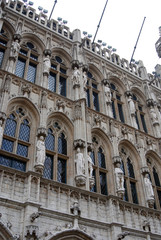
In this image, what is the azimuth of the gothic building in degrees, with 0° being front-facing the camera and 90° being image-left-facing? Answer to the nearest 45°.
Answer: approximately 315°
